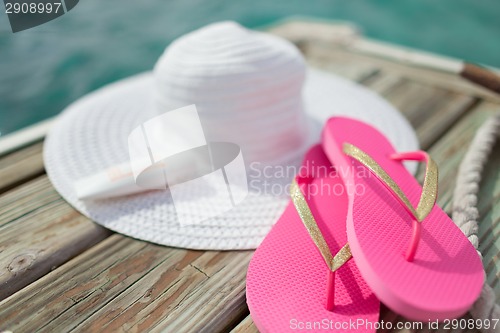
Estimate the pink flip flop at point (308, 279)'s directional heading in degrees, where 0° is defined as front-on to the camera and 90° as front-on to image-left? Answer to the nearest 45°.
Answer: approximately 0°
